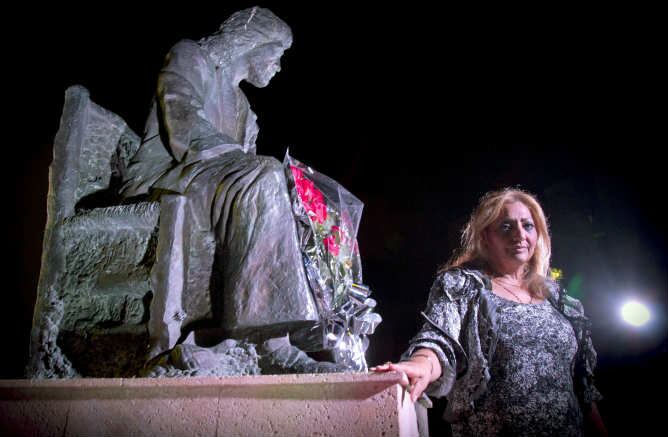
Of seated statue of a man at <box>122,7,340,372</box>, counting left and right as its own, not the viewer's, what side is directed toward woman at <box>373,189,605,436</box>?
front

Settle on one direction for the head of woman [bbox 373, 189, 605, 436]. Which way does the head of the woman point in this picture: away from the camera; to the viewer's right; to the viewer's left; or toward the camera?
toward the camera

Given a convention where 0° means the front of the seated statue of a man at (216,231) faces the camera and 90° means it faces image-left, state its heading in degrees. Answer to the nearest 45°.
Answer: approximately 270°
